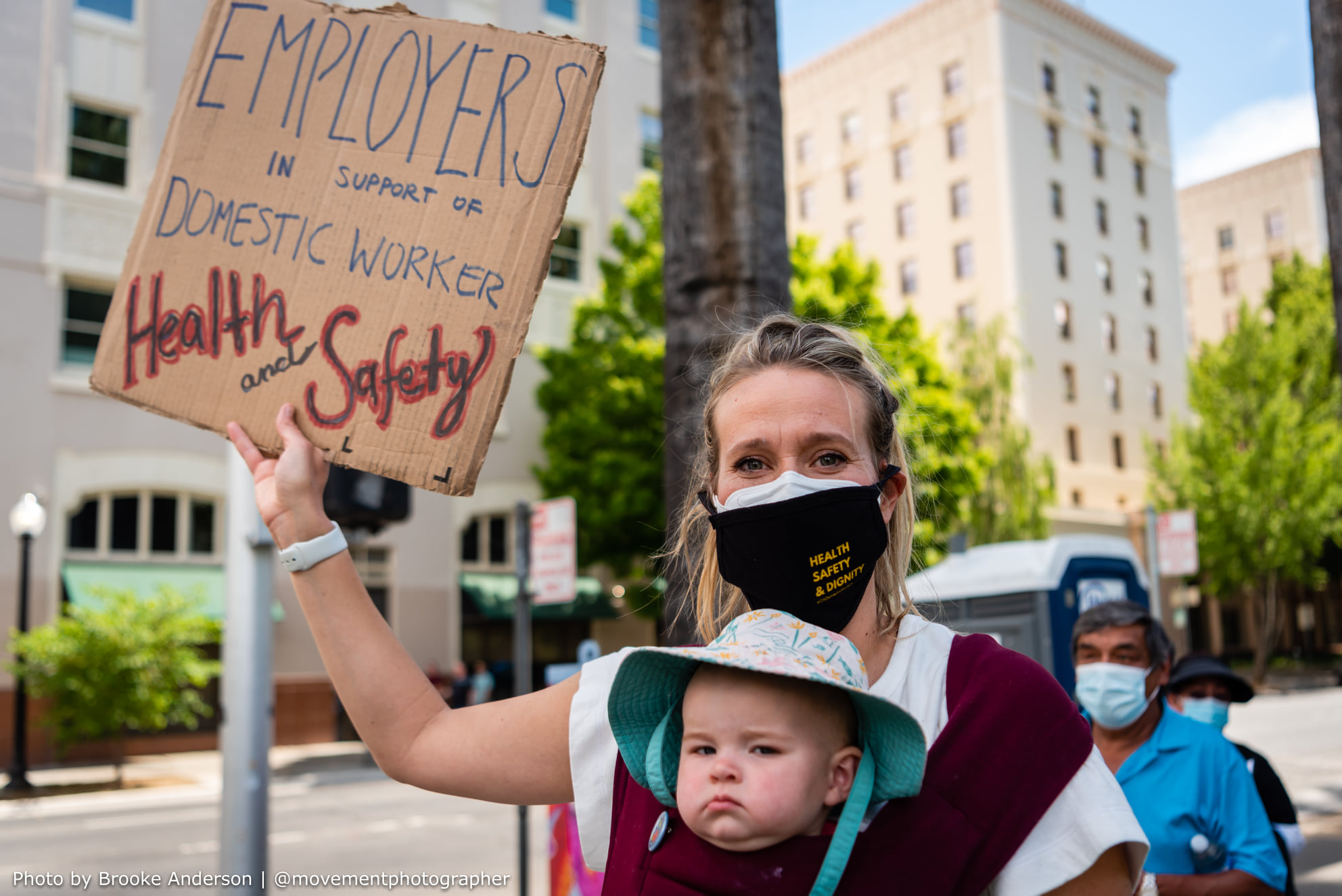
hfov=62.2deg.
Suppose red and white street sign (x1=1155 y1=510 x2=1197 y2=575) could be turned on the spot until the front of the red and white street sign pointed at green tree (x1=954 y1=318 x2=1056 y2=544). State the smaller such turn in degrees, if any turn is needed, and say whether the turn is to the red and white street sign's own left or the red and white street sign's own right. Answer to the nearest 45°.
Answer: approximately 180°

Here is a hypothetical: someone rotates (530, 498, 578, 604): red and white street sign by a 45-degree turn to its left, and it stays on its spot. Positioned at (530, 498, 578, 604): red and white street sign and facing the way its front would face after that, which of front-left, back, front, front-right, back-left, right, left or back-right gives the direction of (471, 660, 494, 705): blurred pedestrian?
back-left

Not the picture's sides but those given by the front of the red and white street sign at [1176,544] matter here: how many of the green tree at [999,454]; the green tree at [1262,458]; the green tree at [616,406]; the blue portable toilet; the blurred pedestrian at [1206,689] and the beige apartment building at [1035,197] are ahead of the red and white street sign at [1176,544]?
2

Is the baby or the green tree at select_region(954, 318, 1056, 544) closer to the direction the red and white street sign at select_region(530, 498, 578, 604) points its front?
the baby

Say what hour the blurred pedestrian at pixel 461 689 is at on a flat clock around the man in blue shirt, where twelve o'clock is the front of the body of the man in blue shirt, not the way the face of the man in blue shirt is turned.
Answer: The blurred pedestrian is roughly at 3 o'clock from the man in blue shirt.

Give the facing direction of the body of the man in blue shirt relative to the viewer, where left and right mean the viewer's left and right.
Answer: facing the viewer and to the left of the viewer

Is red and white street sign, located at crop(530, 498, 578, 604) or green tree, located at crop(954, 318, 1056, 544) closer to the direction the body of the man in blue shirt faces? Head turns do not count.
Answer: the red and white street sign

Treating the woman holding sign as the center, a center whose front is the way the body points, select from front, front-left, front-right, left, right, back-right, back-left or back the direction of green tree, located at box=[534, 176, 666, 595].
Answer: back

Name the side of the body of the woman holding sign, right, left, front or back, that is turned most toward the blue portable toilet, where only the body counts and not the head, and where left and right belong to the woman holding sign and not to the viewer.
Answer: back

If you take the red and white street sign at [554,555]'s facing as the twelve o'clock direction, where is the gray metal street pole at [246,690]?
The gray metal street pole is roughly at 1 o'clock from the red and white street sign.

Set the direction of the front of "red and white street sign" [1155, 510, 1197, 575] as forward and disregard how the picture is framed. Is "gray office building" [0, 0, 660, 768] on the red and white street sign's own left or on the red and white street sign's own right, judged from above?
on the red and white street sign's own right

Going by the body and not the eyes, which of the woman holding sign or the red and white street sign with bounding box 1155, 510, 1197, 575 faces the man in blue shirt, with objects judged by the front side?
the red and white street sign

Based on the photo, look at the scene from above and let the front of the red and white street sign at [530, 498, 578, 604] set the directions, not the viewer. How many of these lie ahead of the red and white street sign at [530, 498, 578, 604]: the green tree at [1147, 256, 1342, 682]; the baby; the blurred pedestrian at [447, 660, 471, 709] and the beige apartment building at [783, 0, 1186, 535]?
1
